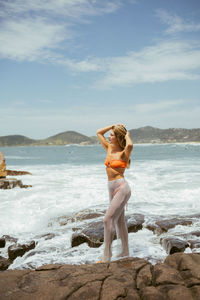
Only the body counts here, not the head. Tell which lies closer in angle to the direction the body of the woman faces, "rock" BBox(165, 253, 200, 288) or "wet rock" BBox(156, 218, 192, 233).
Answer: the rock

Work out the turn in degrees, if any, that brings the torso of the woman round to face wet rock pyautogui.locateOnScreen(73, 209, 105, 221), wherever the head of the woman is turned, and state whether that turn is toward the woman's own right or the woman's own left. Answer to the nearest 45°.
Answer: approximately 135° to the woman's own right

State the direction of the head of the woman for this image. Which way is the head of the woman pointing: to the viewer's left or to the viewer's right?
to the viewer's left

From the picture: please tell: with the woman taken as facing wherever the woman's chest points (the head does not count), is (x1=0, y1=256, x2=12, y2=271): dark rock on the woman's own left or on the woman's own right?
on the woman's own right

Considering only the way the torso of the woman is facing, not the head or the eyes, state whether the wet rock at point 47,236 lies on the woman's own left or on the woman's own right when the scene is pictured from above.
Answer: on the woman's own right

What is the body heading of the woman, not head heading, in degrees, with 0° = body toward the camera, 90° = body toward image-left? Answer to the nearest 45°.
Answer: approximately 45°

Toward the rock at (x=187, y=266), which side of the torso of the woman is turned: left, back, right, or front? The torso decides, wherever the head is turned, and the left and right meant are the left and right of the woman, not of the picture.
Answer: left

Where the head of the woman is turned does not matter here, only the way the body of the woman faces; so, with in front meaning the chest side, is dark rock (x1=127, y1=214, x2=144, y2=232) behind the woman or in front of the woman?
behind
